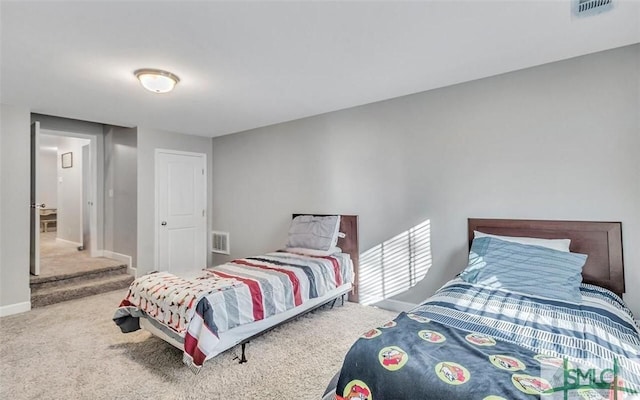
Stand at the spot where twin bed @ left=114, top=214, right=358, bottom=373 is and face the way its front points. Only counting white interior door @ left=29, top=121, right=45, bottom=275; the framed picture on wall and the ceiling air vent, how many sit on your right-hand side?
2

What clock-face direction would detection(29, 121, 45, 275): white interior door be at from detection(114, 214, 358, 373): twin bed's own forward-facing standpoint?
The white interior door is roughly at 3 o'clock from the twin bed.

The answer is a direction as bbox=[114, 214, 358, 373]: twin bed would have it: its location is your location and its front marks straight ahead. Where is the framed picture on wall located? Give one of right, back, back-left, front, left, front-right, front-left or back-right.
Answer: right

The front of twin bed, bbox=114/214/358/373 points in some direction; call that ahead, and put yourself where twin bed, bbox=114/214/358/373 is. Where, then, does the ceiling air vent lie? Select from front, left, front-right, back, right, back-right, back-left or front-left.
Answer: left

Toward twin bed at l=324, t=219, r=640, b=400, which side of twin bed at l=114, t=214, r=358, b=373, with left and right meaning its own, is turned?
left

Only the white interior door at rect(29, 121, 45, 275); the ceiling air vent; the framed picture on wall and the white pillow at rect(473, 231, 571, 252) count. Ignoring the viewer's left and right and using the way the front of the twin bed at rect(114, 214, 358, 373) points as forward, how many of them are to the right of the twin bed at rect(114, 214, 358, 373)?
2

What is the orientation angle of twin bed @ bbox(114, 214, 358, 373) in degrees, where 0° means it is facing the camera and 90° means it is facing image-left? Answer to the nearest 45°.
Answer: approximately 45°

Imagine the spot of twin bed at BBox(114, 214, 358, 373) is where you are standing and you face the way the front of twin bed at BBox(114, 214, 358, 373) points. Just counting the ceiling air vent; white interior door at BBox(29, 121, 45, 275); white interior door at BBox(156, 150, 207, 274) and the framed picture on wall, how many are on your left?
1

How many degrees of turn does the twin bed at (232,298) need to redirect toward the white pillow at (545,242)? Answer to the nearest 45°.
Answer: approximately 135° to its left
